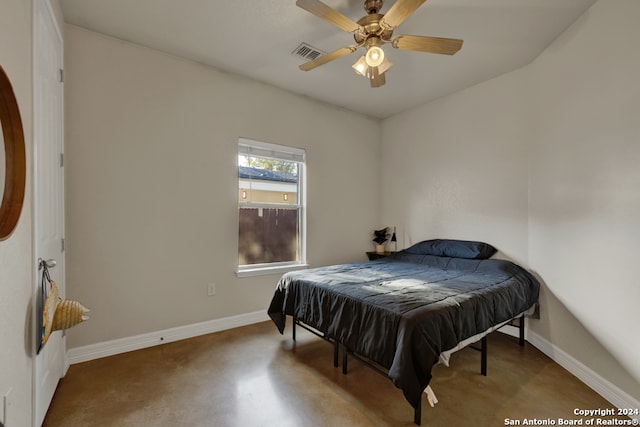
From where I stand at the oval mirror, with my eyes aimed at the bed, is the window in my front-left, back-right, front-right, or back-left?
front-left

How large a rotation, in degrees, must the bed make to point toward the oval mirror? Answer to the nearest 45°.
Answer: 0° — it already faces it

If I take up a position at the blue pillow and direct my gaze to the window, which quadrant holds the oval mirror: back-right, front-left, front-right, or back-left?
front-left

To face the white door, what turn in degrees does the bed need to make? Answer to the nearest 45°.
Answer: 0° — it already faces it

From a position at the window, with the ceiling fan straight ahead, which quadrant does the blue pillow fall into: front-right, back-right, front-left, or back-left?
front-left
